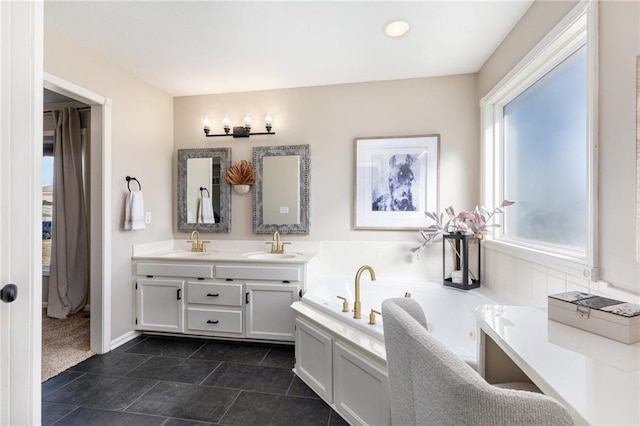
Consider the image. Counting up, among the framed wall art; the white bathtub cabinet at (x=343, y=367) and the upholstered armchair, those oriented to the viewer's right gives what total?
1

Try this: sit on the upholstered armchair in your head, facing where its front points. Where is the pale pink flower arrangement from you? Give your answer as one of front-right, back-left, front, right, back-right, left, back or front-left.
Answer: left

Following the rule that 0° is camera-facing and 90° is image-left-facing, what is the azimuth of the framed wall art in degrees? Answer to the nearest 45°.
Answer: approximately 0°

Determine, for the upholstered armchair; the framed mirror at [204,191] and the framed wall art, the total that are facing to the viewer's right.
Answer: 1

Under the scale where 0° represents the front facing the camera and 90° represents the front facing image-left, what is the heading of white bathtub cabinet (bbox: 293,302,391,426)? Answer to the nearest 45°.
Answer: approximately 45°

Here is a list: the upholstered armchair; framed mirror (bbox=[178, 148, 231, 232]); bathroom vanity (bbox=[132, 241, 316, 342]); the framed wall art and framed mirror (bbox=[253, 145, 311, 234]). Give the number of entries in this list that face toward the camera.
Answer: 4

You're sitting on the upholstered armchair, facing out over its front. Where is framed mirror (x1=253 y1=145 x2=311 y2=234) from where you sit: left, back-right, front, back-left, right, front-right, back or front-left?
back-left

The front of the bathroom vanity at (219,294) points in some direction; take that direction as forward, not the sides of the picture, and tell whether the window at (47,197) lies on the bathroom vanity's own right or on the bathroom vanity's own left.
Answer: on the bathroom vanity's own right

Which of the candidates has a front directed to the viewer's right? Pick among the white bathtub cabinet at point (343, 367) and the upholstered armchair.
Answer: the upholstered armchair

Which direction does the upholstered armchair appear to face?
to the viewer's right

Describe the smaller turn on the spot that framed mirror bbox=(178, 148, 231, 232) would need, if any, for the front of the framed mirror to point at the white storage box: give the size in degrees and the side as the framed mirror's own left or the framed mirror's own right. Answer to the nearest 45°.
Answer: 0° — it already faces it

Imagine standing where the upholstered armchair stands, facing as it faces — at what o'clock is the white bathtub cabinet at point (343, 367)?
The white bathtub cabinet is roughly at 8 o'clock from the upholstered armchair.
